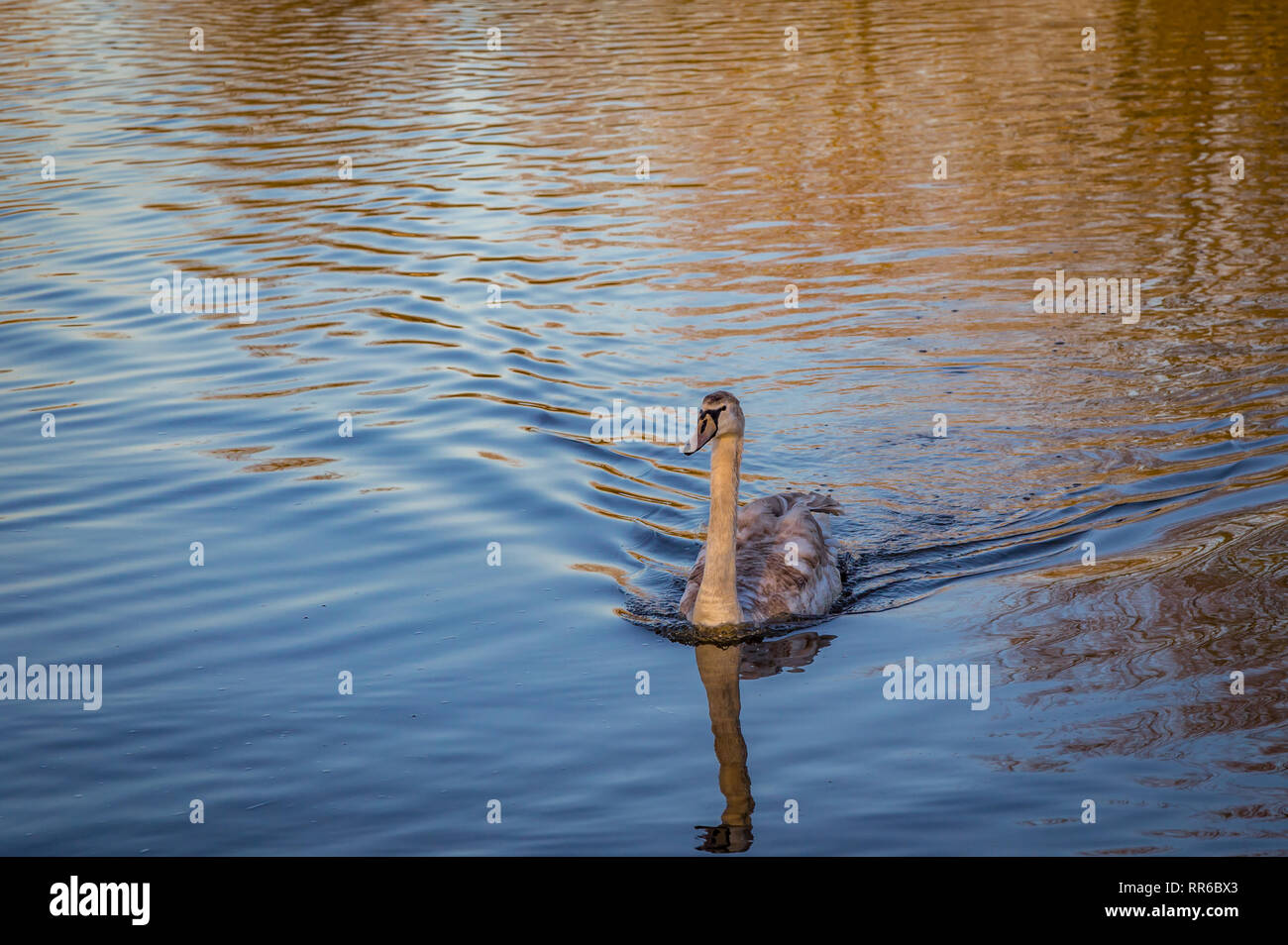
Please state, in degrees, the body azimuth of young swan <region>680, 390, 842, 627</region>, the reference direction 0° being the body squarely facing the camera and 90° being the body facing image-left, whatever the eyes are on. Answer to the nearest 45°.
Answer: approximately 45°
